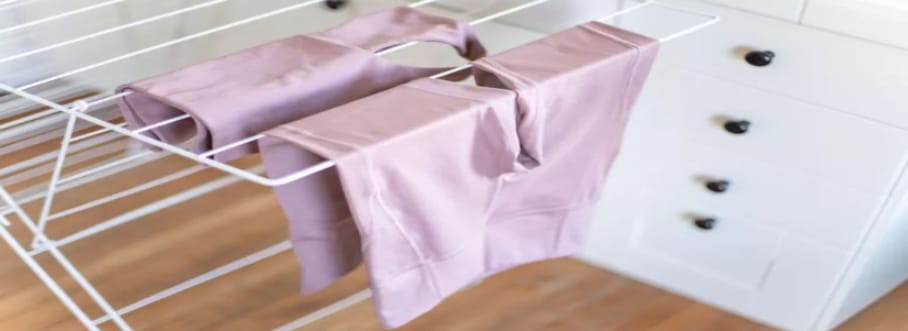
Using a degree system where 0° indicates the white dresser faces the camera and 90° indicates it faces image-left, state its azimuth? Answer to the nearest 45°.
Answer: approximately 45°

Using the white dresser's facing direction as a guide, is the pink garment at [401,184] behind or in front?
in front

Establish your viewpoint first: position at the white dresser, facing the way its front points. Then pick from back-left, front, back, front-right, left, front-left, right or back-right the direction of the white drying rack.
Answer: front

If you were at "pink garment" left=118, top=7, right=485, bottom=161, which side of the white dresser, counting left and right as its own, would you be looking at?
front

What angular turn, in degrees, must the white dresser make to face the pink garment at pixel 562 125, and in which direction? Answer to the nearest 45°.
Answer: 0° — it already faces it
